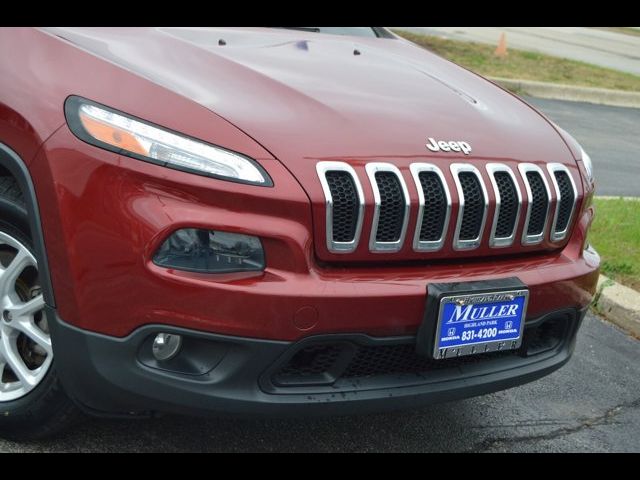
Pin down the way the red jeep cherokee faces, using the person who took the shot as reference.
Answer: facing the viewer and to the right of the viewer
